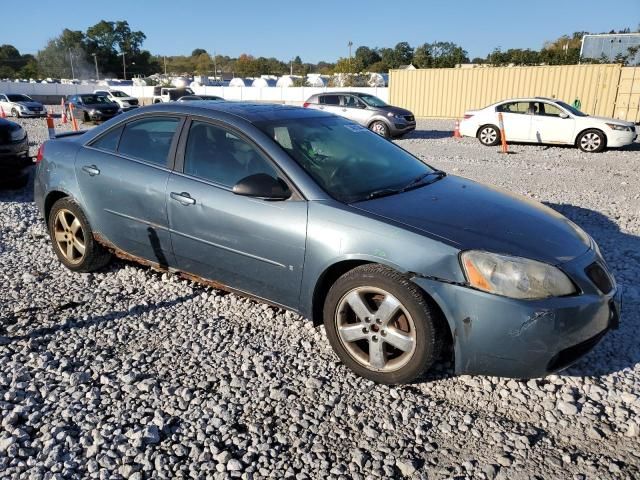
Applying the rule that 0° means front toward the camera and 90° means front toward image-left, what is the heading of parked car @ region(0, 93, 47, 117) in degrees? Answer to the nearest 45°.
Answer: approximately 315°

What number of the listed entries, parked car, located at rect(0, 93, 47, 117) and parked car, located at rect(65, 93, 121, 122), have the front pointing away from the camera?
0

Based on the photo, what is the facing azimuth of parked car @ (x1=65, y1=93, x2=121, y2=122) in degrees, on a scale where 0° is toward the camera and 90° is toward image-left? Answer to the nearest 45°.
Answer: approximately 315°

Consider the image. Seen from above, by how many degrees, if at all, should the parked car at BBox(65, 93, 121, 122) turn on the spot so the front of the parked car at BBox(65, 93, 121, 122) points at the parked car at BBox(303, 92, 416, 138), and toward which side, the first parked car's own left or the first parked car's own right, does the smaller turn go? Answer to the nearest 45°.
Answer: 0° — it already faces it

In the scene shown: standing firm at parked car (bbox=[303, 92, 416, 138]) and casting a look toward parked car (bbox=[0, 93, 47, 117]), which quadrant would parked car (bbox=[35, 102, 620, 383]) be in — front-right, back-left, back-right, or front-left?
back-left

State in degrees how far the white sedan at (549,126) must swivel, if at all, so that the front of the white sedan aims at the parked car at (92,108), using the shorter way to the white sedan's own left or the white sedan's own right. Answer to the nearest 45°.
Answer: approximately 180°

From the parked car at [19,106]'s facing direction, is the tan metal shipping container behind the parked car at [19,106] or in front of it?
in front

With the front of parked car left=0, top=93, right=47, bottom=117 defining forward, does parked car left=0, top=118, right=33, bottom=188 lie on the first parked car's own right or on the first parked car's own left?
on the first parked car's own right

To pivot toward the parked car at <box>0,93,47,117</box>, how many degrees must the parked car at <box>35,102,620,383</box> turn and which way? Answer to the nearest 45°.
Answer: approximately 180°

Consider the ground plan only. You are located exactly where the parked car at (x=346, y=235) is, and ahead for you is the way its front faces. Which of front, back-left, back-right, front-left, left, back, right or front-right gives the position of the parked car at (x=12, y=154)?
back

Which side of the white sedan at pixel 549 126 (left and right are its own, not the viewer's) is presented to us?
right

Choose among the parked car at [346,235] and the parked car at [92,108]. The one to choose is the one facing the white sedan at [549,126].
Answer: the parked car at [92,108]

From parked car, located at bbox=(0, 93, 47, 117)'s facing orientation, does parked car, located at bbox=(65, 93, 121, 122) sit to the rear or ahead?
ahead

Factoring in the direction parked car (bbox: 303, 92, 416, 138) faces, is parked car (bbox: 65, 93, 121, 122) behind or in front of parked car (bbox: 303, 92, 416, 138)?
behind

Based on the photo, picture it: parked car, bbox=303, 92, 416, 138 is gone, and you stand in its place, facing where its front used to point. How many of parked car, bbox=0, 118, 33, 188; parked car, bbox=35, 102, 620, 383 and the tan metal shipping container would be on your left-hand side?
1

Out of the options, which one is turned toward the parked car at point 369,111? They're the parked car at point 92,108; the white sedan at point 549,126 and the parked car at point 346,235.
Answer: the parked car at point 92,108

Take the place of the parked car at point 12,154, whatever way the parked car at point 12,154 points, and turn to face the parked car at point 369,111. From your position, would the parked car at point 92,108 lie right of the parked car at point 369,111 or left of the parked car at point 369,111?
left
